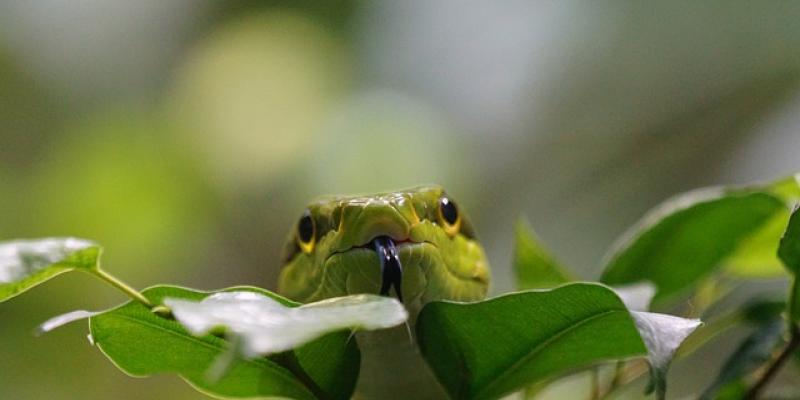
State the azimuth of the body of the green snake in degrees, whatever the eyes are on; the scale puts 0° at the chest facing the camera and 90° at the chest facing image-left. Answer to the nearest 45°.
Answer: approximately 0°
